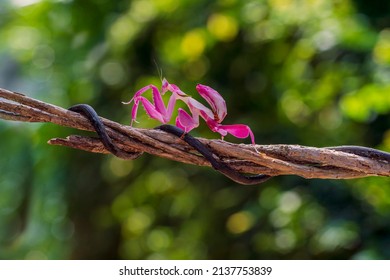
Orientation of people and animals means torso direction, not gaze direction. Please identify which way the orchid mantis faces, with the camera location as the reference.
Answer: facing to the left of the viewer
